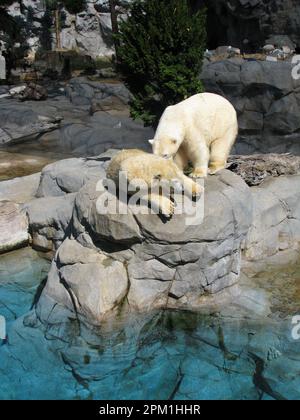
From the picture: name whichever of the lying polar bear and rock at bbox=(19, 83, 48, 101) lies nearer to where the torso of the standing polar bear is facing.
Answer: the lying polar bear

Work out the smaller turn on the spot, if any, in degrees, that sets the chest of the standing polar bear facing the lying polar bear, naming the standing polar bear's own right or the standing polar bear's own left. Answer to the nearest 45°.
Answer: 0° — it already faces it

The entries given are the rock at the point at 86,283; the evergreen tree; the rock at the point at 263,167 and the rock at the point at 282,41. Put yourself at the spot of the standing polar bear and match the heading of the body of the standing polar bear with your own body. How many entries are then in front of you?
1

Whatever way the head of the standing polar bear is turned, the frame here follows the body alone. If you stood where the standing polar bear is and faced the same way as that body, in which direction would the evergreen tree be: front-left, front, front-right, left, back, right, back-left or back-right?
back-right

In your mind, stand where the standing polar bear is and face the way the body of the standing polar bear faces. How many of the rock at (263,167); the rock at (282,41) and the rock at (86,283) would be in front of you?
1

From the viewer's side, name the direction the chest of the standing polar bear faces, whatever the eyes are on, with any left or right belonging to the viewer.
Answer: facing the viewer and to the left of the viewer

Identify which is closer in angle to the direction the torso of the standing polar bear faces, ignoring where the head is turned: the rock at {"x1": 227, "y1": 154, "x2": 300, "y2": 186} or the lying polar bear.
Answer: the lying polar bear

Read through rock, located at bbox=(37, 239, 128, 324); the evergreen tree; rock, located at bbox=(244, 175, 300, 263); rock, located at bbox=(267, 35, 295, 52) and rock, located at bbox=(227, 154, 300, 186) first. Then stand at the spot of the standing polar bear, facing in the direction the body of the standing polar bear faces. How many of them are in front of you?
1

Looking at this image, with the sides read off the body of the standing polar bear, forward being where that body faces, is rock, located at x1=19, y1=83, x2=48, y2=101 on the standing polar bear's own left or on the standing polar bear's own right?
on the standing polar bear's own right

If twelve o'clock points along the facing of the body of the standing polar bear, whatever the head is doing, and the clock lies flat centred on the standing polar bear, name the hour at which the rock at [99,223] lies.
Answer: The rock is roughly at 12 o'clock from the standing polar bear.

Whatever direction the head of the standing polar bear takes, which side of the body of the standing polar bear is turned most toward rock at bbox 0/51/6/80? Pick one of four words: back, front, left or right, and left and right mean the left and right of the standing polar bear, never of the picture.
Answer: right
